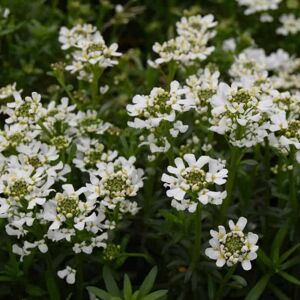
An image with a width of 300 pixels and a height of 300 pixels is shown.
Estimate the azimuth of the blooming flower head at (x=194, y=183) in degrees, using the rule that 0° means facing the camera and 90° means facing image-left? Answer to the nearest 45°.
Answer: approximately 0°

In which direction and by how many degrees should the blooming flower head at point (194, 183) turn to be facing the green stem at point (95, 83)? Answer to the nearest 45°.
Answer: approximately 135° to its right

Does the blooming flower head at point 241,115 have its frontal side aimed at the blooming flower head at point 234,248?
yes

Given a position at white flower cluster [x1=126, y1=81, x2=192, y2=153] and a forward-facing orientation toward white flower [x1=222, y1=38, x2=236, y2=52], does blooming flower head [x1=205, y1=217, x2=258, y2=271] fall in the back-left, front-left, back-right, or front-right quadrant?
back-right

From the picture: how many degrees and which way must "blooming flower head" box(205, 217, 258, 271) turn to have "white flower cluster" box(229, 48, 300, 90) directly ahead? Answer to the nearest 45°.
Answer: approximately 180°

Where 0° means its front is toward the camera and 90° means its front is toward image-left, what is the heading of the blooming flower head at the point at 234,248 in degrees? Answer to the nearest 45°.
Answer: approximately 0°

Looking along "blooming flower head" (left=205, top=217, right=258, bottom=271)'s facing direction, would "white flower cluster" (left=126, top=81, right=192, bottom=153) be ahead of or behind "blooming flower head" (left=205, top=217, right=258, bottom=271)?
behind
